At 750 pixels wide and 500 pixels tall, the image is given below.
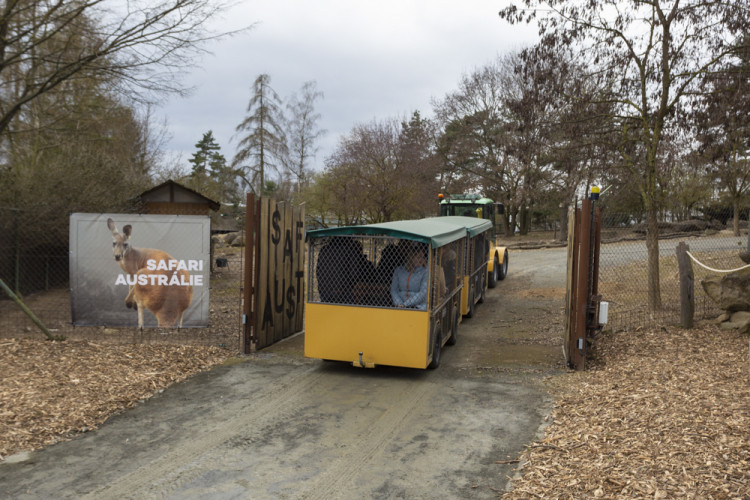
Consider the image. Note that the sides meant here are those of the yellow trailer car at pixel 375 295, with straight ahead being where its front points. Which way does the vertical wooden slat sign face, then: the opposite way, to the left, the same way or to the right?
to the right

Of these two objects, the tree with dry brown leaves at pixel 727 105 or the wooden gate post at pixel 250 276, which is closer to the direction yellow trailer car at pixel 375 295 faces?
the tree with dry brown leaves

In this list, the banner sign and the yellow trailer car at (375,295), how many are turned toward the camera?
1

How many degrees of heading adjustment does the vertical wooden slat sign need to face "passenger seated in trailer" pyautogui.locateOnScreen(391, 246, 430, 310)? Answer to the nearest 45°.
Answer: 0° — it already faces them

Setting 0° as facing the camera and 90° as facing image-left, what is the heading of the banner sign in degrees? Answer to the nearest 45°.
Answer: approximately 0°

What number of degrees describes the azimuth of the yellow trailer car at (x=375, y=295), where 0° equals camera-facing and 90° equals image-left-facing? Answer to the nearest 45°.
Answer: approximately 225°

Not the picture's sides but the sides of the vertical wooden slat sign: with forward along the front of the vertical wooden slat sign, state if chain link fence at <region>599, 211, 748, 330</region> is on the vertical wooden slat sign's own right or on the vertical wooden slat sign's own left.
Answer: on the vertical wooden slat sign's own left

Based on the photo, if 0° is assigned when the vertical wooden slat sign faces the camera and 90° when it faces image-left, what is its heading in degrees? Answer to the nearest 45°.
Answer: approximately 315°

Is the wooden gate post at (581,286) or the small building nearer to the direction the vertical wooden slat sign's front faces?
the wooden gate post
